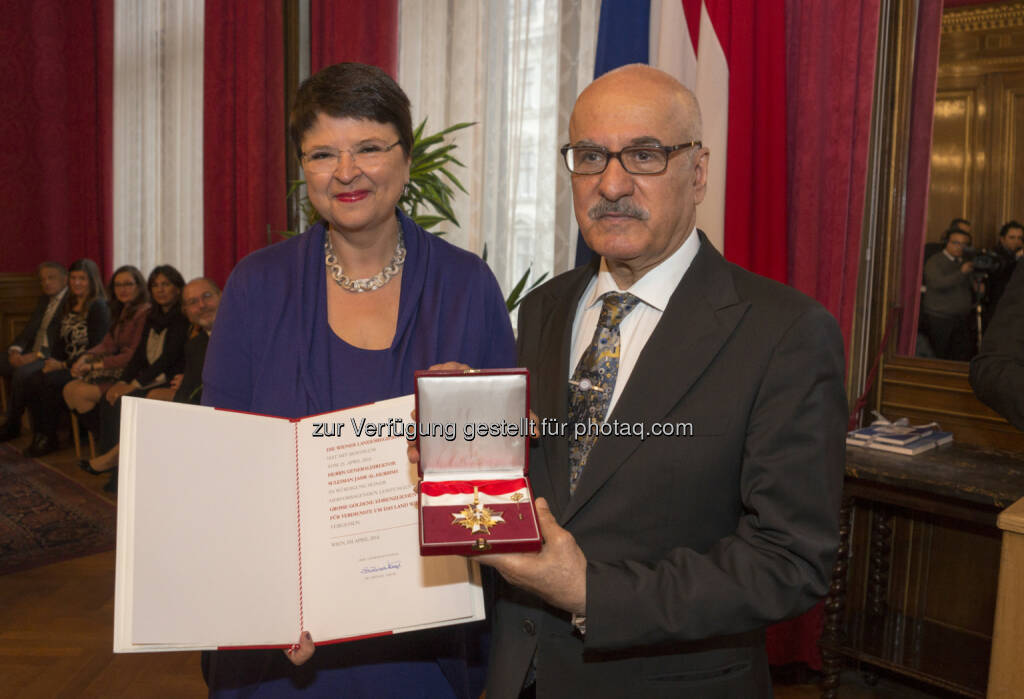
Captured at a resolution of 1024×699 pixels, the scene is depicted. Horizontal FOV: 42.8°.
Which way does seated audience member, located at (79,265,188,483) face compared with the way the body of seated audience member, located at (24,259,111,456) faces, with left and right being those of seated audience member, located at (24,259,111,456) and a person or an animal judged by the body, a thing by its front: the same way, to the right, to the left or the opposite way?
the same way

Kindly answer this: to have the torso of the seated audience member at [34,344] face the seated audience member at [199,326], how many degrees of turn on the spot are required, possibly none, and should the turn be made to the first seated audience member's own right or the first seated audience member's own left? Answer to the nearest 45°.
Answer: approximately 45° to the first seated audience member's own left

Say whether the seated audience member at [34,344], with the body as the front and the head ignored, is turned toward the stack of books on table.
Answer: no

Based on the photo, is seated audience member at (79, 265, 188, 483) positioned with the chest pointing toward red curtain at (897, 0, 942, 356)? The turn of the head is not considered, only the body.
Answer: no

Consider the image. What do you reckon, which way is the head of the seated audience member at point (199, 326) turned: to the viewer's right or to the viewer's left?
to the viewer's right

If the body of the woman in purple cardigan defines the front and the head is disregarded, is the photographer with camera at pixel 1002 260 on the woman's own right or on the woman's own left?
on the woman's own left

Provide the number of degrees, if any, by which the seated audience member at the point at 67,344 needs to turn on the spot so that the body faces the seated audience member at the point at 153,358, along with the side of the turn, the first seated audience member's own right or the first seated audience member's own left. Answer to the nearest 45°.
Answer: approximately 45° to the first seated audience member's own left

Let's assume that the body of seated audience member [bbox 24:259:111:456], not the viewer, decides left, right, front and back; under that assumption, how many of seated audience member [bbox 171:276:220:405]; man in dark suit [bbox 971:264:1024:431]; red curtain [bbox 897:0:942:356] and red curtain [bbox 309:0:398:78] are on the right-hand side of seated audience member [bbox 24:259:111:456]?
0

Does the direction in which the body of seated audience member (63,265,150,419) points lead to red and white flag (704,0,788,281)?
no

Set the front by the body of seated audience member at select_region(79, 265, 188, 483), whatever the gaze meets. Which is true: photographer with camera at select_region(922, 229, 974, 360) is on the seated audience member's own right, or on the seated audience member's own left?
on the seated audience member's own left

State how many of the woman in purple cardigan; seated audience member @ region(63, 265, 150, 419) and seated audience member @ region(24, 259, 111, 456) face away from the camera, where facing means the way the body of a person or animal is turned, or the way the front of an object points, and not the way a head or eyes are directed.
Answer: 0

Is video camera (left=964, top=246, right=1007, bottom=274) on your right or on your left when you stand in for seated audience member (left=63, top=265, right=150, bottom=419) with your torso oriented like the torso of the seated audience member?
on your left

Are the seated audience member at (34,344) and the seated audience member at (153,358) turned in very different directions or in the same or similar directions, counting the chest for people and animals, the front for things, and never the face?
same or similar directions

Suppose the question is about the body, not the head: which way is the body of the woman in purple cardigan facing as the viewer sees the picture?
toward the camera

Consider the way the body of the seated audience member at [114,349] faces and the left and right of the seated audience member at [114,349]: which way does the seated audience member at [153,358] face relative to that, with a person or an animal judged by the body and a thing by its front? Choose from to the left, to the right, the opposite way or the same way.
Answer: the same way

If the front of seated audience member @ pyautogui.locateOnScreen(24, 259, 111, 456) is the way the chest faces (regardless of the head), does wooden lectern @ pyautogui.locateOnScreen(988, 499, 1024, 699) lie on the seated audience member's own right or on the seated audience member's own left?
on the seated audience member's own left

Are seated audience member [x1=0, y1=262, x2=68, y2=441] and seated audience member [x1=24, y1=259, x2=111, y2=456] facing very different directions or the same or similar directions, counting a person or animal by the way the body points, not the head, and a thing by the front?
same or similar directions

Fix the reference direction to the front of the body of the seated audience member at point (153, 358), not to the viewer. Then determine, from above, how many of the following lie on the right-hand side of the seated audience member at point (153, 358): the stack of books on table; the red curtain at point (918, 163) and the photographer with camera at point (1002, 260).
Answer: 0
